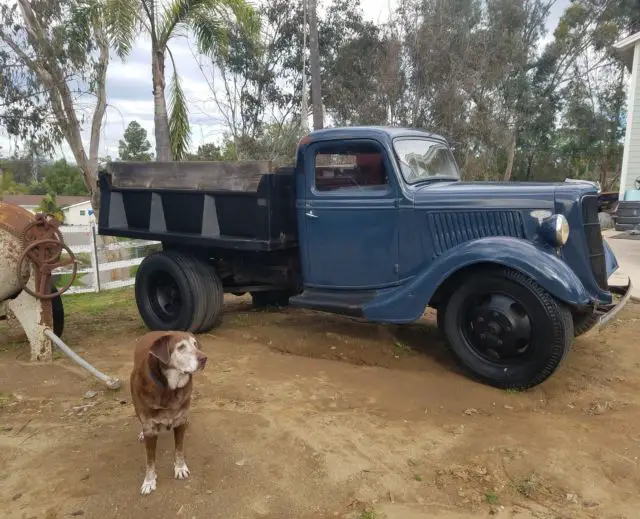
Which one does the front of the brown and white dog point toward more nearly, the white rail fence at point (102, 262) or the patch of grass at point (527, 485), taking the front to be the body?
the patch of grass

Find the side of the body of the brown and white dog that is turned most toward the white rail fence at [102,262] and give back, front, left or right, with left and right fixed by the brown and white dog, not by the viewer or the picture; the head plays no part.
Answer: back

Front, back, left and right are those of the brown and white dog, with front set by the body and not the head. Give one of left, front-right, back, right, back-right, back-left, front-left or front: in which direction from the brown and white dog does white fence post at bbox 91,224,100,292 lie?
back

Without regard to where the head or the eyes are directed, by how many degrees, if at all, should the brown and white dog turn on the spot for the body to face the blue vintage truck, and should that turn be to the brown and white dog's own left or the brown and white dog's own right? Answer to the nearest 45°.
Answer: approximately 135° to the brown and white dog's own left

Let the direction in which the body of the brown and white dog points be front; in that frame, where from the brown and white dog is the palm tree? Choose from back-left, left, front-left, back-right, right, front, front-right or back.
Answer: back

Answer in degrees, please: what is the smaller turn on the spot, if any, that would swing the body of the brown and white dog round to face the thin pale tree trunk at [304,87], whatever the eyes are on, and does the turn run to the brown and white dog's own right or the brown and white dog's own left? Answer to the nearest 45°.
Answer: approximately 180°

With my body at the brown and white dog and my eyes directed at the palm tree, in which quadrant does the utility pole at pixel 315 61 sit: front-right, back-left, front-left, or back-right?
front-right

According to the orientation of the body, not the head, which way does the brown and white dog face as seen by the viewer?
toward the camera

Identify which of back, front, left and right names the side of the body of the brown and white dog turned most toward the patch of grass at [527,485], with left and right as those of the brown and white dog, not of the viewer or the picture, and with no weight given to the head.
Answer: left

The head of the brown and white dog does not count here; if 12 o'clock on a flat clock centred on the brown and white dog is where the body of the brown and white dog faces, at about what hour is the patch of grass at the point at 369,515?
The patch of grass is roughly at 10 o'clock from the brown and white dog.

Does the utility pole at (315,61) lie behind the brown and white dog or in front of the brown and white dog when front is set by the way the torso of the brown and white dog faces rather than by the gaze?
behind
